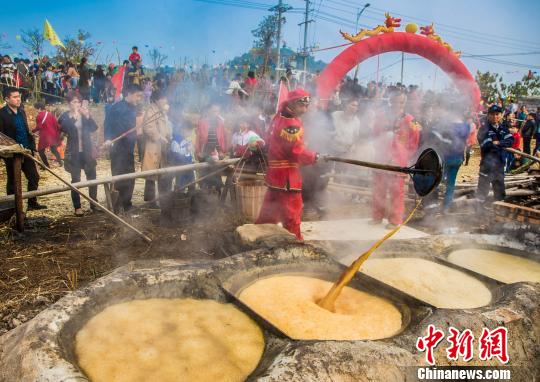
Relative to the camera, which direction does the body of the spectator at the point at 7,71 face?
toward the camera

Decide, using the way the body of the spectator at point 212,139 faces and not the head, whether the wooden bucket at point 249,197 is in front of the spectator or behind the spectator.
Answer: in front

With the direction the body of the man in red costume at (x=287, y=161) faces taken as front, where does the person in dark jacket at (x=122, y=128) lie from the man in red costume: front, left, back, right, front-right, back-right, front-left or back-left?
back-left

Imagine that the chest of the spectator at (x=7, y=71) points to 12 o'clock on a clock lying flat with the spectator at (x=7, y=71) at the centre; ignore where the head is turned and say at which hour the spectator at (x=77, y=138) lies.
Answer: the spectator at (x=77, y=138) is roughly at 12 o'clock from the spectator at (x=7, y=71).

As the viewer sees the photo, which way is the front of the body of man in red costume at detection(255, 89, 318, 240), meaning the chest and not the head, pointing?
to the viewer's right

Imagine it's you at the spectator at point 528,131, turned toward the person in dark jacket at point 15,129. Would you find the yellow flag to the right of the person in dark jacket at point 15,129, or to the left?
right

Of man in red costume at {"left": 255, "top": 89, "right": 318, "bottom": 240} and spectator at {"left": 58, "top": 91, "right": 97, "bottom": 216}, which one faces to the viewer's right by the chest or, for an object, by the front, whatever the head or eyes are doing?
the man in red costume

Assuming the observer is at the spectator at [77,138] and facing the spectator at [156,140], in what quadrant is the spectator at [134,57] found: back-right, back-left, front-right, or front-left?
front-left

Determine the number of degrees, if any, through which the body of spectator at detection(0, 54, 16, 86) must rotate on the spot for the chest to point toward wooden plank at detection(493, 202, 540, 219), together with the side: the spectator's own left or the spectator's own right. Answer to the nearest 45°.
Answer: approximately 45° to the spectator's own left

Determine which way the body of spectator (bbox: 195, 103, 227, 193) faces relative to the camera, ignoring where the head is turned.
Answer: toward the camera

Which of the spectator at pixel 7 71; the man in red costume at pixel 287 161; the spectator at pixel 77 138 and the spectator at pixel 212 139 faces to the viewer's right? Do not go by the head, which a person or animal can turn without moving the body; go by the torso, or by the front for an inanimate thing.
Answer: the man in red costume

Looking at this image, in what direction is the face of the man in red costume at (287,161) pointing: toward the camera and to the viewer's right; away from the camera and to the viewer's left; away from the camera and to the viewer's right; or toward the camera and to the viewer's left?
toward the camera and to the viewer's right

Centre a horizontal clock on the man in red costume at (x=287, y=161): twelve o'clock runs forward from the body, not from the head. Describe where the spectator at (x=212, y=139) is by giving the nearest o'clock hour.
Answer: The spectator is roughly at 8 o'clock from the man in red costume.

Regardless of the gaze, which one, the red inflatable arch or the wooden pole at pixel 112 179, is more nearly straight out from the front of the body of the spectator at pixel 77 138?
the wooden pole

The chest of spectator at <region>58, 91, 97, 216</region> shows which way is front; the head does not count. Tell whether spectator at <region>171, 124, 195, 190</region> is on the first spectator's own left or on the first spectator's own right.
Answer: on the first spectator's own left
